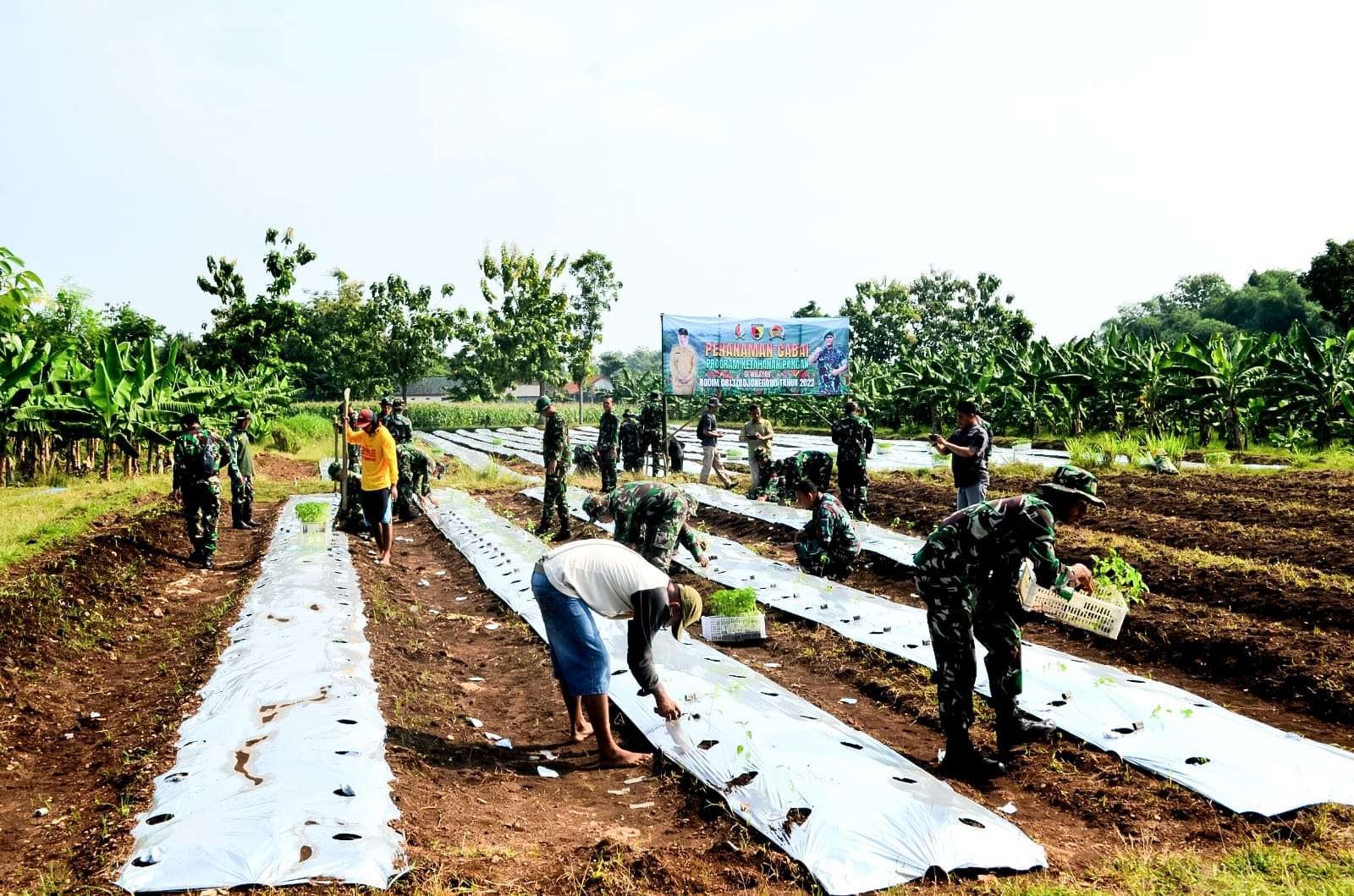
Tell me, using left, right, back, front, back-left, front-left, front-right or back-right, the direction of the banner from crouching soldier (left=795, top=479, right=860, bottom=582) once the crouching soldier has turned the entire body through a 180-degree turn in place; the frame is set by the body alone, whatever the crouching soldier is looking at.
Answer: left

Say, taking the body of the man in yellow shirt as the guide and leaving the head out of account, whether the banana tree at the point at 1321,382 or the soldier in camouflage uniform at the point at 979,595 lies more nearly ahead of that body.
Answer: the soldier in camouflage uniform

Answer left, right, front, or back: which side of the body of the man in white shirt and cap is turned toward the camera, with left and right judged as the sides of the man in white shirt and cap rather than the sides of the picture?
right

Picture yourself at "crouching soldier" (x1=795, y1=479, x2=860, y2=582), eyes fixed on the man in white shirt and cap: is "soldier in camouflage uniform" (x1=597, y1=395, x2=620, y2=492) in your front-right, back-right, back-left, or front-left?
back-right

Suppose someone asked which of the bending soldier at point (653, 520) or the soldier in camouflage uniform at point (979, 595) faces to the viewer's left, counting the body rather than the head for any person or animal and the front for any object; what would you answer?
the bending soldier

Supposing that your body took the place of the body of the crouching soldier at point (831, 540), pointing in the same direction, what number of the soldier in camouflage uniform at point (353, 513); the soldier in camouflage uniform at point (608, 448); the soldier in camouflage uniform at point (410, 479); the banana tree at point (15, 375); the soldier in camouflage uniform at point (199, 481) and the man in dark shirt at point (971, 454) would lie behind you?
1

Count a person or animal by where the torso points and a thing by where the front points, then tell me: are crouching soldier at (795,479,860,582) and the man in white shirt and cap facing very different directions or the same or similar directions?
very different directions

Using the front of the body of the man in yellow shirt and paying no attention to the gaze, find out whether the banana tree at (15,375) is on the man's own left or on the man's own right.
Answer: on the man's own right

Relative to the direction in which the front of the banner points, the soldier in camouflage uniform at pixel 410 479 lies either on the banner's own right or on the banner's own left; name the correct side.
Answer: on the banner's own right

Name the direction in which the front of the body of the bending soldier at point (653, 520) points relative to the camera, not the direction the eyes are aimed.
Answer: to the viewer's left

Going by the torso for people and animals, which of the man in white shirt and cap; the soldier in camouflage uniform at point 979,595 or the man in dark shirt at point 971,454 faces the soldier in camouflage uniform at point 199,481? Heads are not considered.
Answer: the man in dark shirt

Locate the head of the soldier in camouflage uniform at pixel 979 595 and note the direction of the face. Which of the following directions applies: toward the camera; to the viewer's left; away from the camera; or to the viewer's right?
to the viewer's right

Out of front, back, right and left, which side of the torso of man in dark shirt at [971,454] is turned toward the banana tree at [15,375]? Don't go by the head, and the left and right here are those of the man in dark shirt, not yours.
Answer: front

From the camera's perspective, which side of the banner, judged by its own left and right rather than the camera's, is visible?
front

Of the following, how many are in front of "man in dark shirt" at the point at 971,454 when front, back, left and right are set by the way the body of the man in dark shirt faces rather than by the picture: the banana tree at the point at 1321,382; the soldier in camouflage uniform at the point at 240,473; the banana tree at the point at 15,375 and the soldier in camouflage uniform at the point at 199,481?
3

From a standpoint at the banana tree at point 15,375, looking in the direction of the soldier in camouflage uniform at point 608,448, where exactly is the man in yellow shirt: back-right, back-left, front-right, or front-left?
front-right

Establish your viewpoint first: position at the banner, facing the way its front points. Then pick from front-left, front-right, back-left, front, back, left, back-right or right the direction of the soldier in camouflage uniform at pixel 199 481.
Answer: front-right

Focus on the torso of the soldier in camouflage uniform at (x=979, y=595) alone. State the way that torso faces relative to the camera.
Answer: to the viewer's right

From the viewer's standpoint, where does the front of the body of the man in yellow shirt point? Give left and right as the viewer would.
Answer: facing the viewer and to the left of the viewer

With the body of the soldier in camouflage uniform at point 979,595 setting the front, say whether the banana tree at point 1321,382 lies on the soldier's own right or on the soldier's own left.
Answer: on the soldier's own left

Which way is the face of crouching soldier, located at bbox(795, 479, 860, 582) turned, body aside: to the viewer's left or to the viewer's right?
to the viewer's left
